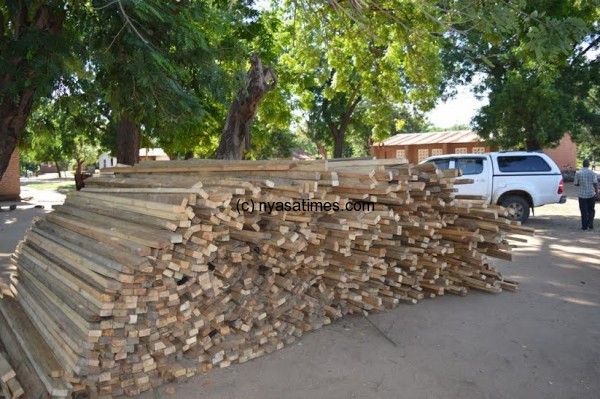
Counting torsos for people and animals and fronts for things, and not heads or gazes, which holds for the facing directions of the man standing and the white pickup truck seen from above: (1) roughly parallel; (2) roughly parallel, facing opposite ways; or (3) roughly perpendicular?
roughly perpendicular
